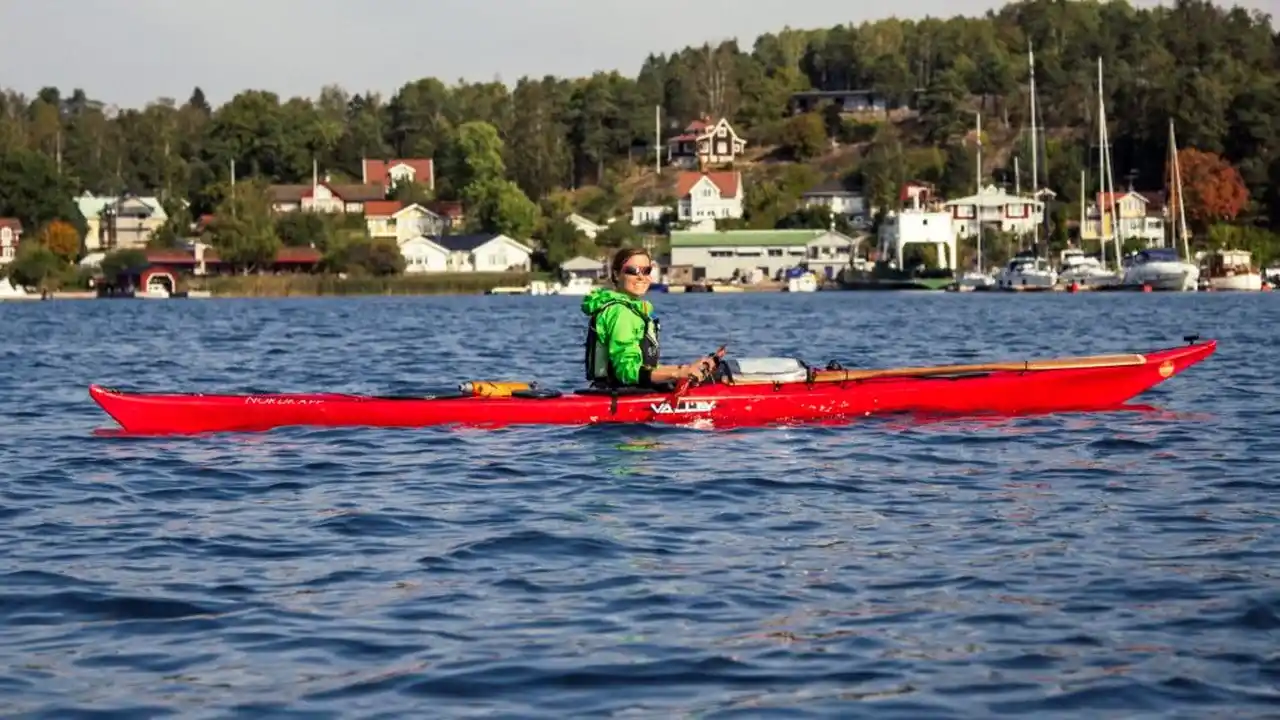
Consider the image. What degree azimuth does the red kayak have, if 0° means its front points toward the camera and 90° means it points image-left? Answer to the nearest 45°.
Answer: approximately 270°

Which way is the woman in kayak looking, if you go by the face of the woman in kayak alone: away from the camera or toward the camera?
toward the camera
